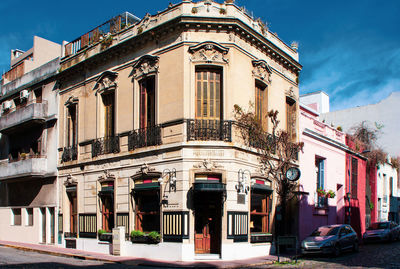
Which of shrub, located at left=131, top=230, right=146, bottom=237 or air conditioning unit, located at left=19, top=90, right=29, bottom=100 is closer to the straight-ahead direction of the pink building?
the shrub

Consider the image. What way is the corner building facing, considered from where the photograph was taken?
facing the viewer

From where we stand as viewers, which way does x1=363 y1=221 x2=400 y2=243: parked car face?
facing the viewer and to the left of the viewer

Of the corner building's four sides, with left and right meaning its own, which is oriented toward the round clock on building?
left

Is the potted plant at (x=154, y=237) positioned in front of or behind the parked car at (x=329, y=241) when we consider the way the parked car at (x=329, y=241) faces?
in front

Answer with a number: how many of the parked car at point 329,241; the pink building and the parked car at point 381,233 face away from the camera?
0

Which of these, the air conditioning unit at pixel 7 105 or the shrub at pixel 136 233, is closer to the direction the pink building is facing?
the shrub

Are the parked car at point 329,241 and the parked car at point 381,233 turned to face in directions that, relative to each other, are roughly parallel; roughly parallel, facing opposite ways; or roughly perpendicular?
roughly parallel
